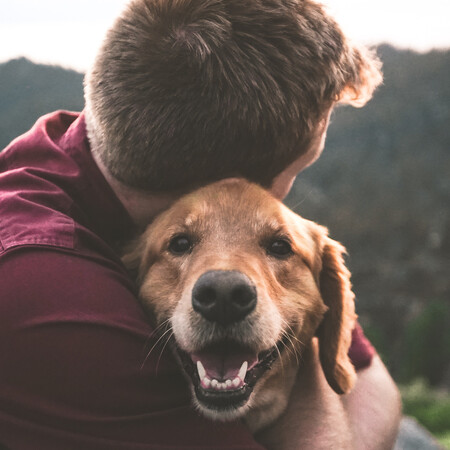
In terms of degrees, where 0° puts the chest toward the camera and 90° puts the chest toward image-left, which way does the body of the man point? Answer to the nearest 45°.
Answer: approximately 225°
